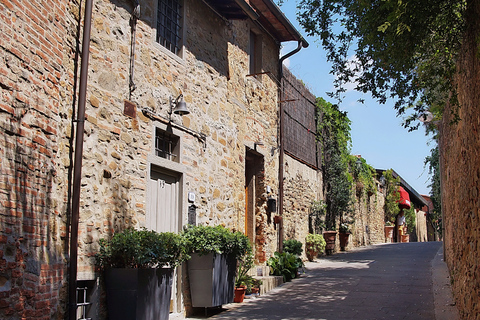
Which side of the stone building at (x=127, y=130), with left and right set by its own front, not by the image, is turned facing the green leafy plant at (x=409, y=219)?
left

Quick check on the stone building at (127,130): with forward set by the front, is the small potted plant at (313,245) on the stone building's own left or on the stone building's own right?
on the stone building's own left

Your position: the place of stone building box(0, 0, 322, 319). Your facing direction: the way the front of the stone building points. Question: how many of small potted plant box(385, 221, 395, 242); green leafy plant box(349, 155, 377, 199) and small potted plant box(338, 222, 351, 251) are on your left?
3

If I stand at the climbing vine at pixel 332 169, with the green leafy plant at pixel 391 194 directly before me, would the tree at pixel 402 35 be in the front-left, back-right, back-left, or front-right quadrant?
back-right

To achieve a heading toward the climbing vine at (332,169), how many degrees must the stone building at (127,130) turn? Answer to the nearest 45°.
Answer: approximately 90° to its left

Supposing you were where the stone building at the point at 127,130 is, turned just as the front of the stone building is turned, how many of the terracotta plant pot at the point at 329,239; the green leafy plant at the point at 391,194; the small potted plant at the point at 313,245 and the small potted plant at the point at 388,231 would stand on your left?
4

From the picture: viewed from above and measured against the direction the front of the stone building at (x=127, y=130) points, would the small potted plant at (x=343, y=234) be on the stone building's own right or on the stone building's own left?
on the stone building's own left

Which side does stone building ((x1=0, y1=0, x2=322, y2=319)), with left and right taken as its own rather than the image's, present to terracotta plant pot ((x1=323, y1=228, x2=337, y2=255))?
left

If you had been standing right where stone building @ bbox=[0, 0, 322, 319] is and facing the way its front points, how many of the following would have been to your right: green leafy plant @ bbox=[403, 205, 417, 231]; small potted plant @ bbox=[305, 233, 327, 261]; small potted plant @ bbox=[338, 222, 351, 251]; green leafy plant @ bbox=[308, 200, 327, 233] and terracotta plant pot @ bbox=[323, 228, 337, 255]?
0

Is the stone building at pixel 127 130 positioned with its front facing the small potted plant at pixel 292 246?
no

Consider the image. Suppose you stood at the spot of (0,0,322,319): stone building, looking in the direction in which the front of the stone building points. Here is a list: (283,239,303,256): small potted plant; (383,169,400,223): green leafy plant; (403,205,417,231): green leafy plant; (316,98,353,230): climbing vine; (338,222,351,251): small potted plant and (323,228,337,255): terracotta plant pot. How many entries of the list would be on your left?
6

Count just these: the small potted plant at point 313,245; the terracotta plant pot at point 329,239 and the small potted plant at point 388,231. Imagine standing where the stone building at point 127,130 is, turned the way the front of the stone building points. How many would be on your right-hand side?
0

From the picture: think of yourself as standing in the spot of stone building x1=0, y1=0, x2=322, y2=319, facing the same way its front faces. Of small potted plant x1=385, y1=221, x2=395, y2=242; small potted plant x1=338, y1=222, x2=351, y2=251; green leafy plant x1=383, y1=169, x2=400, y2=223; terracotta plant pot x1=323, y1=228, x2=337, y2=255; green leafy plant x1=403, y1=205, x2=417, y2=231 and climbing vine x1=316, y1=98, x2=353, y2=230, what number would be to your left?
6

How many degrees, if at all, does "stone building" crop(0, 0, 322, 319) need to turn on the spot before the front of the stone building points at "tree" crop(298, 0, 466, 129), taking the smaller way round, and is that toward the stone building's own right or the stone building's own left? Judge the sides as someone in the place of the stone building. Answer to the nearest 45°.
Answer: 0° — it already faces it

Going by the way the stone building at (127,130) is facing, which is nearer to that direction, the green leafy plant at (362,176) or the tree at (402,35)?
the tree
